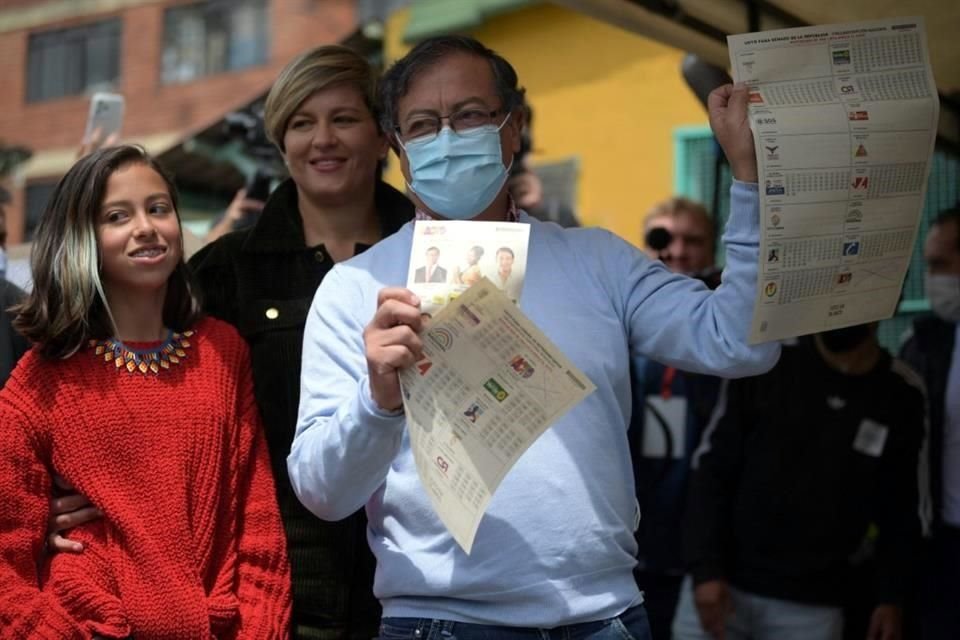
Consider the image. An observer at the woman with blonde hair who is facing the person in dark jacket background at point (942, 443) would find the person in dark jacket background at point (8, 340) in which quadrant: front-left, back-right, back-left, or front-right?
back-left

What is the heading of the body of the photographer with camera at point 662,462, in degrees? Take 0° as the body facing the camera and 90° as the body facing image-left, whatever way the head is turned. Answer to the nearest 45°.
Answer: approximately 0°

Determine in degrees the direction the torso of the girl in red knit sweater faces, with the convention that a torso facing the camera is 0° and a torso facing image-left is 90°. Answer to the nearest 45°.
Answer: approximately 0°

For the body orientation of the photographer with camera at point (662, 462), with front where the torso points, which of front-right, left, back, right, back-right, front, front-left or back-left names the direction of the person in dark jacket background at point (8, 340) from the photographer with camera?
front-right

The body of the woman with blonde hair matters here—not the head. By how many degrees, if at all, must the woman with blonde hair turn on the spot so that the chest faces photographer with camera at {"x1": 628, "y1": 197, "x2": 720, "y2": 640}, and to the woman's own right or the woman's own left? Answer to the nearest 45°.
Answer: approximately 135° to the woman's own left

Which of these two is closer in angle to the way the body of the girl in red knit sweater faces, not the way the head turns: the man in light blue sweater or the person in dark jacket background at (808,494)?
the man in light blue sweater
